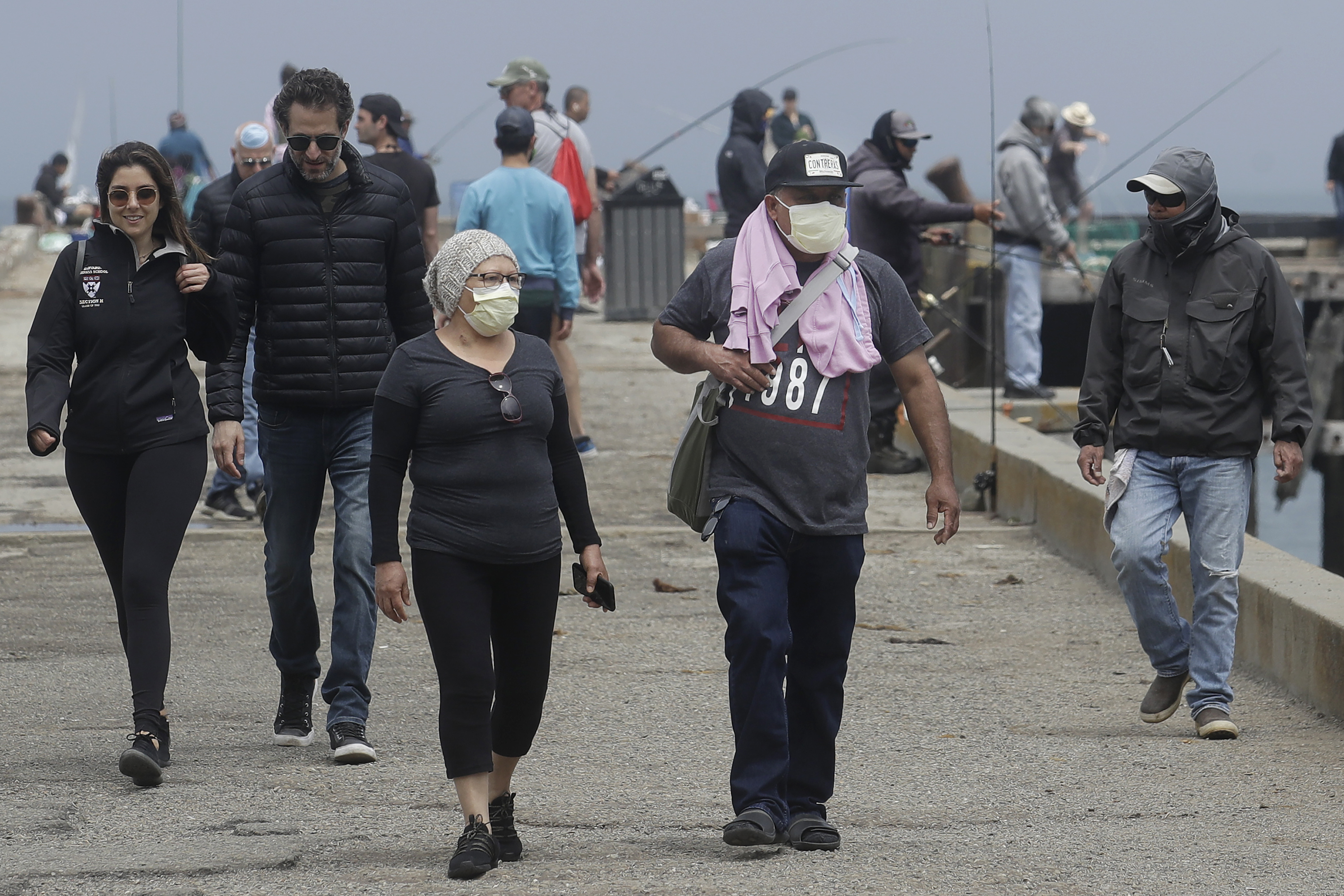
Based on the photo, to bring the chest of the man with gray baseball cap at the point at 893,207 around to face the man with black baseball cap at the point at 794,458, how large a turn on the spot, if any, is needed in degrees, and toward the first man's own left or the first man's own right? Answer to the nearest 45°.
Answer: approximately 90° to the first man's own right

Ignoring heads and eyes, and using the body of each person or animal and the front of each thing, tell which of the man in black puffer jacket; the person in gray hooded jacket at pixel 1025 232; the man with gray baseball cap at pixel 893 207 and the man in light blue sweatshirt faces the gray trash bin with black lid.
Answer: the man in light blue sweatshirt

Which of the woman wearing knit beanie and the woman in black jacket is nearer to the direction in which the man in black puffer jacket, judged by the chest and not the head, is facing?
the woman wearing knit beanie

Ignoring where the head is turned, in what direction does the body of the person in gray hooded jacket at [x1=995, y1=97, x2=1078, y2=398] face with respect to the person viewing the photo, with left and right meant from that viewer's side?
facing to the right of the viewer

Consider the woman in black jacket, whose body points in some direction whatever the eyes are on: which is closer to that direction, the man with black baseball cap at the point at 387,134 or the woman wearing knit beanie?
the woman wearing knit beanie

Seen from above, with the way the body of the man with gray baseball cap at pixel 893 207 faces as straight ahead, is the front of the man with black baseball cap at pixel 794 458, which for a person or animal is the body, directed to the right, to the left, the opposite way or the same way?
to the right

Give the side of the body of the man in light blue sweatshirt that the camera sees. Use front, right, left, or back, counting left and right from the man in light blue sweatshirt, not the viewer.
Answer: back

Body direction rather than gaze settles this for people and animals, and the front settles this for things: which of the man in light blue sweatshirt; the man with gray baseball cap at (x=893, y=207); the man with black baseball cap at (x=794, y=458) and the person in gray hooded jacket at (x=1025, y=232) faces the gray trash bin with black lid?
the man in light blue sweatshirt

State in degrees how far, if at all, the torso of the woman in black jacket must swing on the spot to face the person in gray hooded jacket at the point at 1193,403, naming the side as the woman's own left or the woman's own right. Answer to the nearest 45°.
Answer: approximately 90° to the woman's own left

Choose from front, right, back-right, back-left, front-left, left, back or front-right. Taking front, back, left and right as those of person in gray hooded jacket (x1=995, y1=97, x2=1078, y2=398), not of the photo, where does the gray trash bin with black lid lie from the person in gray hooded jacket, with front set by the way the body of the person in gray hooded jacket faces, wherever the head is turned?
back-left

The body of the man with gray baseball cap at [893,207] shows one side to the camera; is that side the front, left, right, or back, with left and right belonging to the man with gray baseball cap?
right

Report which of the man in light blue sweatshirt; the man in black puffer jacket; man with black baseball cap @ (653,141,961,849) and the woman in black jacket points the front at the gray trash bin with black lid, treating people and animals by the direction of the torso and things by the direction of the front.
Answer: the man in light blue sweatshirt

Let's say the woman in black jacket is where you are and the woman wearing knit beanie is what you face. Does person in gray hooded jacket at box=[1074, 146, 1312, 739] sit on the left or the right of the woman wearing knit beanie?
left
